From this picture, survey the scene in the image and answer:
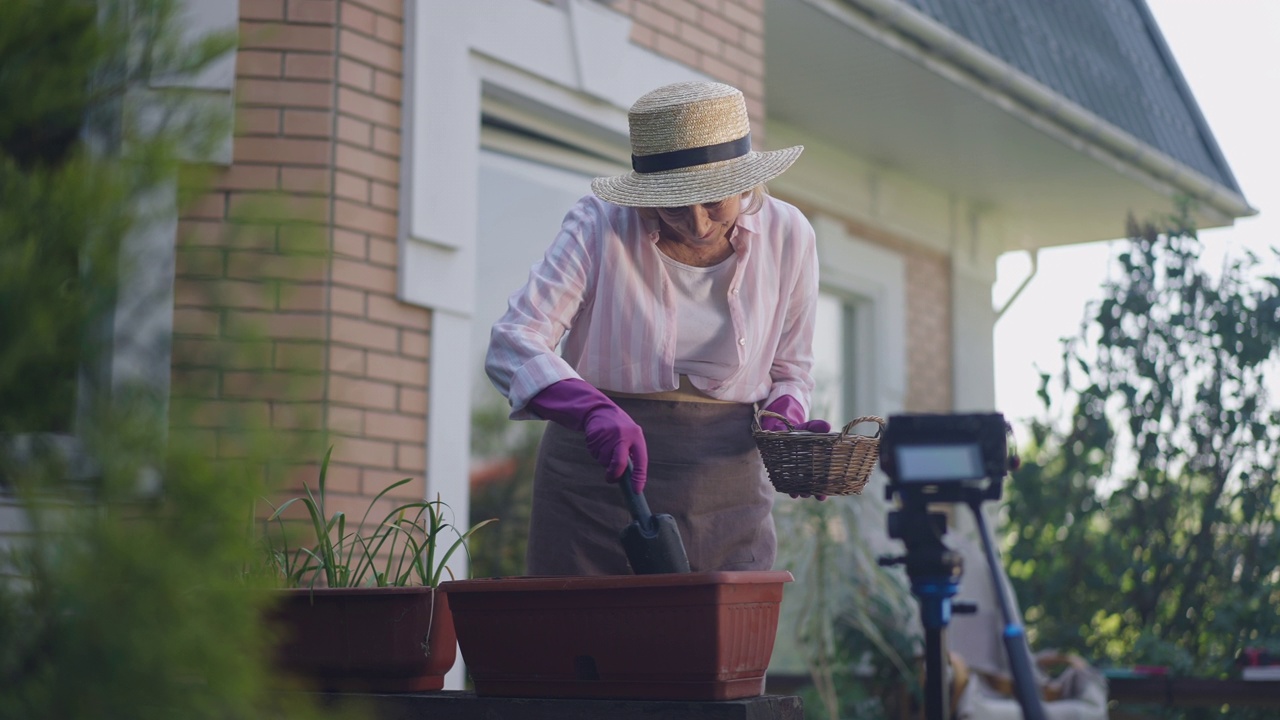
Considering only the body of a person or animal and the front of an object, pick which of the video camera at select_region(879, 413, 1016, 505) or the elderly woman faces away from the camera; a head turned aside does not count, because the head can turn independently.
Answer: the video camera

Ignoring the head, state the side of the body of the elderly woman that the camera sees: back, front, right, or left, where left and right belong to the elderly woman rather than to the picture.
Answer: front

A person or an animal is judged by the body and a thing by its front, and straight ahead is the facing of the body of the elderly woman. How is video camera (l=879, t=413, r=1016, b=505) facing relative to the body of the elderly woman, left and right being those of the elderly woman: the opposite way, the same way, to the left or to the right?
the opposite way

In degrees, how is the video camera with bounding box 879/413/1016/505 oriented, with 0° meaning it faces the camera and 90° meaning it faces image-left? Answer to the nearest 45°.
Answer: approximately 180°

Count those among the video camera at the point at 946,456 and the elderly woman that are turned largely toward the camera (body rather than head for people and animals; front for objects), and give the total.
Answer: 1

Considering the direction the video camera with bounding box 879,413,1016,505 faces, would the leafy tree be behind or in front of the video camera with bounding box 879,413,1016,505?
in front

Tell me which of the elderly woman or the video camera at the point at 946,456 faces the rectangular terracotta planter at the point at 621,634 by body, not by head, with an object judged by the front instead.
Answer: the elderly woman
